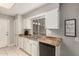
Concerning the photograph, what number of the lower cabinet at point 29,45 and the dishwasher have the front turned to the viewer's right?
0

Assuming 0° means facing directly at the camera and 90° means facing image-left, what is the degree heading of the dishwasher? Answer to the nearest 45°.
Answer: approximately 45°

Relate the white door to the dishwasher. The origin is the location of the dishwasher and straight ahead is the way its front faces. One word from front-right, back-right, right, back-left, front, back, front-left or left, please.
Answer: front-right

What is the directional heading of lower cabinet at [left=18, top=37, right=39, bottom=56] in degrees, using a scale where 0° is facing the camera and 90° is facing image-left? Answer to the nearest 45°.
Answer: approximately 45°
